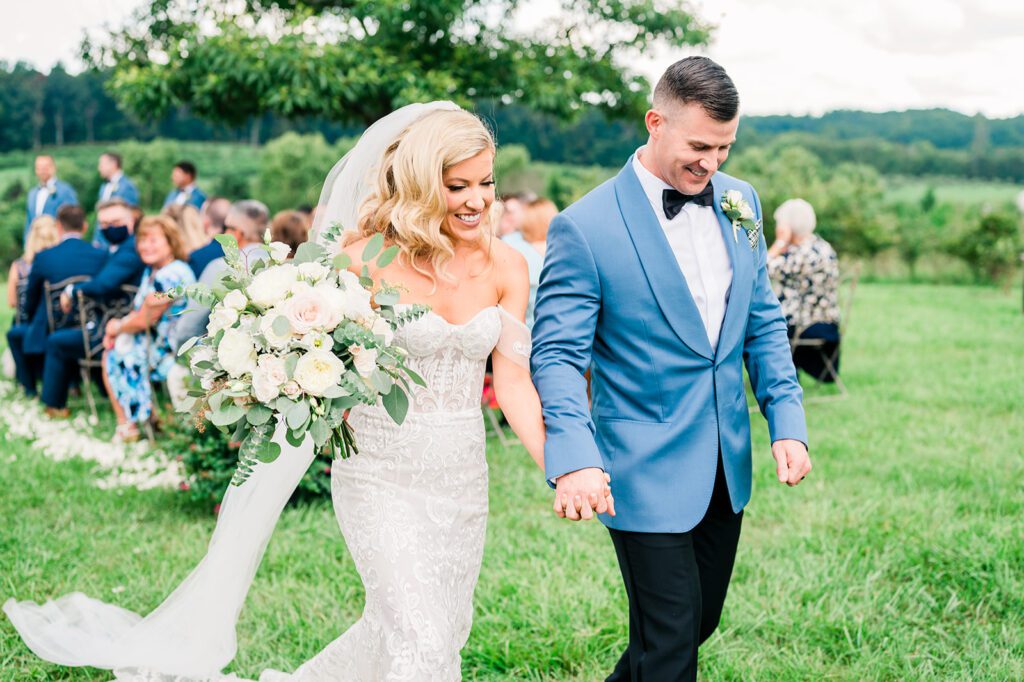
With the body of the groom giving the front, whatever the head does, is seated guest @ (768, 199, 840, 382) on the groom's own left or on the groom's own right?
on the groom's own left

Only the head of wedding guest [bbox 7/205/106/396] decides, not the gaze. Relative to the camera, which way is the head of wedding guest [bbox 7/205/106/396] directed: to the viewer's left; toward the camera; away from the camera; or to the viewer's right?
away from the camera

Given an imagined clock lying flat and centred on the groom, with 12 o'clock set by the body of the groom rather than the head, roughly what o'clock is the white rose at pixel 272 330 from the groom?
The white rose is roughly at 4 o'clock from the groom.

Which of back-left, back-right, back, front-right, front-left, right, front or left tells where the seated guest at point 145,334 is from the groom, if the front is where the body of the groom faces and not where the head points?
back

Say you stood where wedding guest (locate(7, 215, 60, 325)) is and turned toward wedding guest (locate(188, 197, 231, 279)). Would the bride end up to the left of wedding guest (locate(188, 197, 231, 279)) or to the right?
right

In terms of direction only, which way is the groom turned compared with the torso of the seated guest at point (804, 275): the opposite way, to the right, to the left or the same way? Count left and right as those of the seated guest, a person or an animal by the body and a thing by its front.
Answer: the opposite way

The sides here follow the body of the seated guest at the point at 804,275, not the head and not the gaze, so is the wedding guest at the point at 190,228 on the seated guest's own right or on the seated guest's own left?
on the seated guest's own left

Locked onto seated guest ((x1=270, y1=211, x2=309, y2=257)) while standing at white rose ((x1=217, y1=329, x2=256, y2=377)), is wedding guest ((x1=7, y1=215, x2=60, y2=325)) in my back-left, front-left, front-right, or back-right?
front-left

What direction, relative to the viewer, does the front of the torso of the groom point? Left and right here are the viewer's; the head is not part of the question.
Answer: facing the viewer and to the right of the viewer

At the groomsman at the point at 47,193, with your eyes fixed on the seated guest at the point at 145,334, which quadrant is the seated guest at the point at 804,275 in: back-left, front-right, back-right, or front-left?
front-left

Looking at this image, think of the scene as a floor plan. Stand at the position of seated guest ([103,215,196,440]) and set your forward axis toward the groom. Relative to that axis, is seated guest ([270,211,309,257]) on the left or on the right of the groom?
left

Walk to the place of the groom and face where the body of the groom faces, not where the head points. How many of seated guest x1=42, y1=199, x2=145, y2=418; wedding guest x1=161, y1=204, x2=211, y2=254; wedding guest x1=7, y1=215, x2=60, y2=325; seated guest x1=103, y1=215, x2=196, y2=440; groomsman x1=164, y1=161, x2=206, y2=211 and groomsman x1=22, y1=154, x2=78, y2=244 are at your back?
6

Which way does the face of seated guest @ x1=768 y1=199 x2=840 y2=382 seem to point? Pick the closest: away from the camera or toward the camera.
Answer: away from the camera

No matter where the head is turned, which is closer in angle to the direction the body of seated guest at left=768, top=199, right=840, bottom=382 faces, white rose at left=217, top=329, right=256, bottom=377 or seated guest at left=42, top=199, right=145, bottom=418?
the seated guest

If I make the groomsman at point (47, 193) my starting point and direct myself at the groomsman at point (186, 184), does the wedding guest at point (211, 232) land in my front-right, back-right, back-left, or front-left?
front-right

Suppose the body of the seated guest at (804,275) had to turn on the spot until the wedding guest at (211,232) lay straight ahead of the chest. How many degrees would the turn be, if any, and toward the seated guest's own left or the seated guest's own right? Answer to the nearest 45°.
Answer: approximately 45° to the seated guest's own left

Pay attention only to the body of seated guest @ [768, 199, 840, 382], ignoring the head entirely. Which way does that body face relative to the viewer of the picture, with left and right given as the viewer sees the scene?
facing away from the viewer and to the left of the viewer

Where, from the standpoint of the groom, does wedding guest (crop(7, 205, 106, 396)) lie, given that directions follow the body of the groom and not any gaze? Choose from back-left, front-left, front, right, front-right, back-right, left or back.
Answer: back

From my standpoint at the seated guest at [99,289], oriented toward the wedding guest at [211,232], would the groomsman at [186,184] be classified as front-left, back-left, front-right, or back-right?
front-left

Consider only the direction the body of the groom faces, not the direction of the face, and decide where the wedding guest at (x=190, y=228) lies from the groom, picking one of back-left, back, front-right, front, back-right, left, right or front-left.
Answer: back
